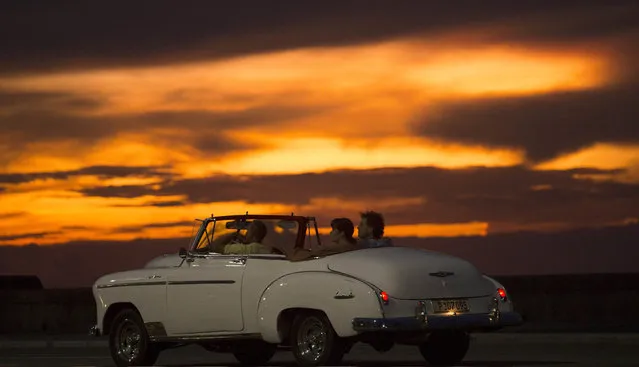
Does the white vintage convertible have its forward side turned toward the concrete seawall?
no

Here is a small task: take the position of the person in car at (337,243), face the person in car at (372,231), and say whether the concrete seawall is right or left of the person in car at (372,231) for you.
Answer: left

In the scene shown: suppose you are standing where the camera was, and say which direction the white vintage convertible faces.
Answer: facing away from the viewer and to the left of the viewer
